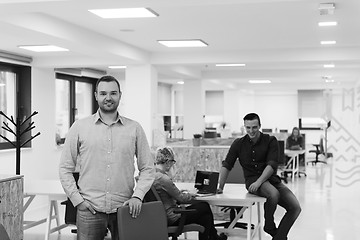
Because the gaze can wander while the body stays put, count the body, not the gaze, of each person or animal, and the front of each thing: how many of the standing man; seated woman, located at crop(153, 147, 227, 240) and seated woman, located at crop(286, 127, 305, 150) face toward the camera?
2

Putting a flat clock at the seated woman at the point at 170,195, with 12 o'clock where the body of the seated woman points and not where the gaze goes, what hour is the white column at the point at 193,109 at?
The white column is roughly at 9 o'clock from the seated woman.

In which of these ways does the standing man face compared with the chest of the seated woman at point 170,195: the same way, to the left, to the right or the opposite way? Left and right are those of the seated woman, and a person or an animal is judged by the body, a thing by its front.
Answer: to the right

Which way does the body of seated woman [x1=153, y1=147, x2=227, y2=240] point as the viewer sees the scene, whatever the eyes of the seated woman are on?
to the viewer's right

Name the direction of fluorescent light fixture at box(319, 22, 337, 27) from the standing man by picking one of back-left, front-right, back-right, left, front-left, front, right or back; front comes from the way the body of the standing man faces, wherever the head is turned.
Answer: back-left

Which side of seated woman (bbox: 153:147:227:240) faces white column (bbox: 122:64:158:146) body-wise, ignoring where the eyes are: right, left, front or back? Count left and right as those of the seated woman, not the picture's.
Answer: left

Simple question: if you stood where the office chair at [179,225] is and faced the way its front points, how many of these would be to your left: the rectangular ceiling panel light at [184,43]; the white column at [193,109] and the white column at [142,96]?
3

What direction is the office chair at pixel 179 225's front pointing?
to the viewer's right

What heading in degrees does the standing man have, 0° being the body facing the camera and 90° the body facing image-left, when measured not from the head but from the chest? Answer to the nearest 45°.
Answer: approximately 0°

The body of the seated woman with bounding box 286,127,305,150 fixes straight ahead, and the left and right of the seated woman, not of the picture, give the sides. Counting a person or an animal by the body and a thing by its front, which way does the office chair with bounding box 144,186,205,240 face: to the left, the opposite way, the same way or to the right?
to the left
